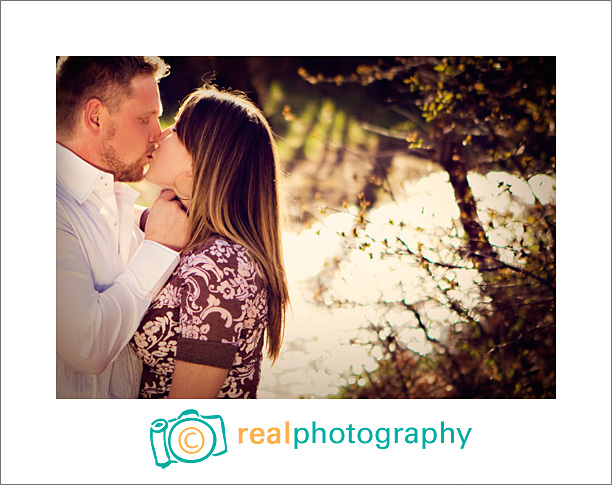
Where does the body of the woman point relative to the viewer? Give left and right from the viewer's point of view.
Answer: facing to the left of the viewer

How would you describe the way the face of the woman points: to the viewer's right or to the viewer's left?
to the viewer's left
